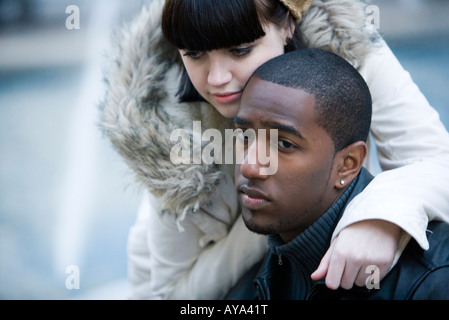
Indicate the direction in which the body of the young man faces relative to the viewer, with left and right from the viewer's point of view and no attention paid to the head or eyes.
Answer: facing the viewer and to the left of the viewer

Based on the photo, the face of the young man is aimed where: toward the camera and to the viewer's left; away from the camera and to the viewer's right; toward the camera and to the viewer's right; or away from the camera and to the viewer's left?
toward the camera and to the viewer's left
